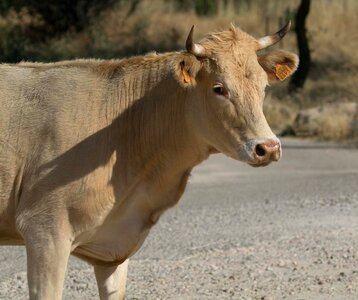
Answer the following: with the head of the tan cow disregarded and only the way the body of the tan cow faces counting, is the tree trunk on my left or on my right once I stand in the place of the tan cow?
on my left
